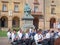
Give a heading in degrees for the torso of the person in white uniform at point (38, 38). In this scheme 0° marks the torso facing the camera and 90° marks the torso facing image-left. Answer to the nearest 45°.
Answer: approximately 315°
